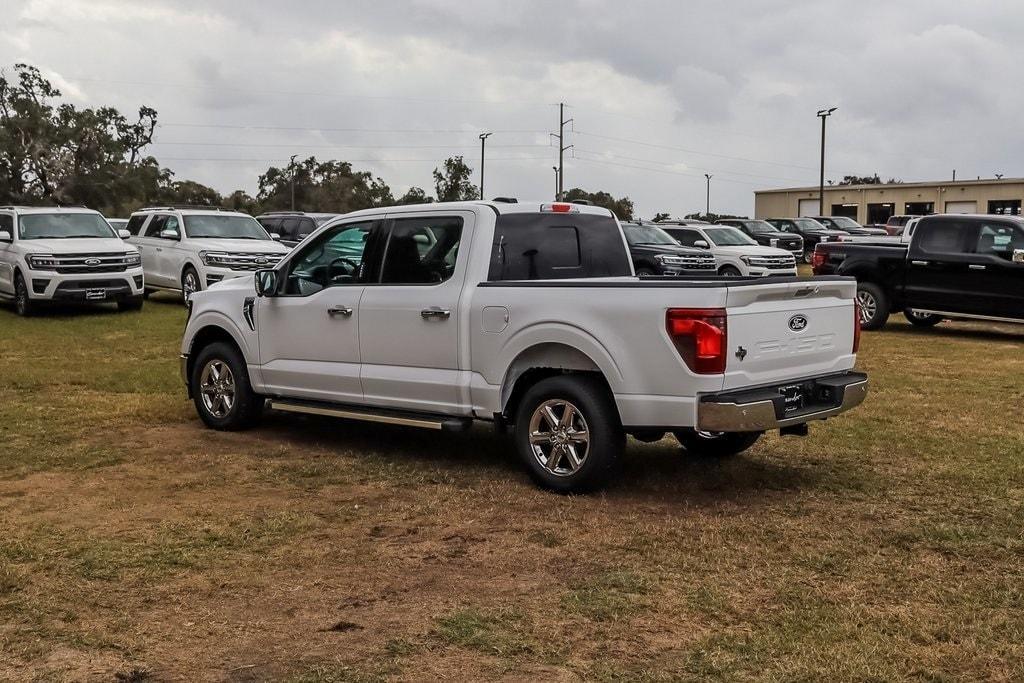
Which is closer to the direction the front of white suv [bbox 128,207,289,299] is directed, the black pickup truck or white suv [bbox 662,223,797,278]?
the black pickup truck

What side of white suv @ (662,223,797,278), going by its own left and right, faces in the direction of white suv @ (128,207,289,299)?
right

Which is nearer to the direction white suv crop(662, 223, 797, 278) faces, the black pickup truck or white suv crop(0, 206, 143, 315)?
the black pickup truck

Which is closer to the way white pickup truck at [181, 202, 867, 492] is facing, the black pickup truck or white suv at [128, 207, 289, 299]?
the white suv

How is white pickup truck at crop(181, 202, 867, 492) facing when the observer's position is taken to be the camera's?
facing away from the viewer and to the left of the viewer

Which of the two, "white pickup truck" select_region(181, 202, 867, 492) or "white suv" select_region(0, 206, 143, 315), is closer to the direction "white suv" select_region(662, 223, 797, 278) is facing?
the white pickup truck

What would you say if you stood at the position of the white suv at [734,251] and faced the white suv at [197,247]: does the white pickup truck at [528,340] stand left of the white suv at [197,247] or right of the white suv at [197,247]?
left

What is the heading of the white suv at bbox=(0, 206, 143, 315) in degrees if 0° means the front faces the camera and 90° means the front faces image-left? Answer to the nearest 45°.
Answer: approximately 315°

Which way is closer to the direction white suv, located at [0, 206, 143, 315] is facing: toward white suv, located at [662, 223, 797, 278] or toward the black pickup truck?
the black pickup truck

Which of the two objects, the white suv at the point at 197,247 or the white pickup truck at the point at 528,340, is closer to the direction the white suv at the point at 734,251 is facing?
the white pickup truck
